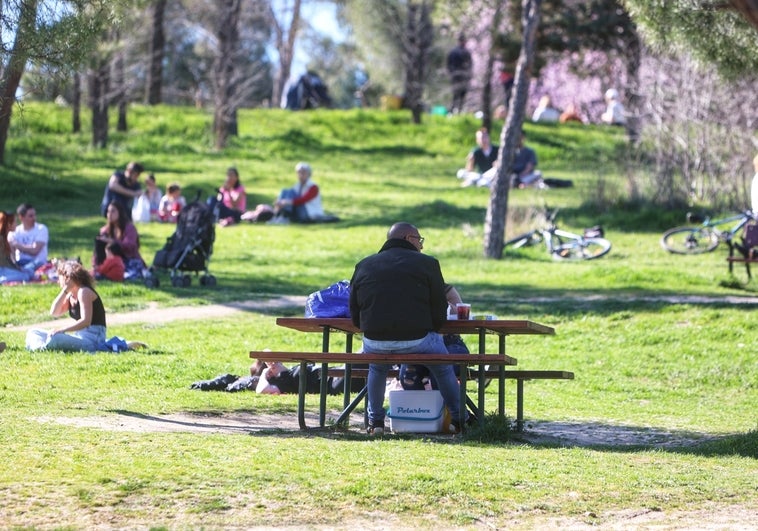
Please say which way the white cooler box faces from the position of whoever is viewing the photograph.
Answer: facing the viewer

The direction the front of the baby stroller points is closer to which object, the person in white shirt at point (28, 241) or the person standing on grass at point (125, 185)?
the person in white shirt

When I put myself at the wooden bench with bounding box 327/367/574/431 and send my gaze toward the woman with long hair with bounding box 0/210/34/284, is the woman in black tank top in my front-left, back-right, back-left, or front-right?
front-left

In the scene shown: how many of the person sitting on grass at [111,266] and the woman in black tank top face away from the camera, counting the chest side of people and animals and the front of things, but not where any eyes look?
0

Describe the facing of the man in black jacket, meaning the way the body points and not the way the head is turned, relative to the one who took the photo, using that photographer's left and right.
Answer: facing away from the viewer

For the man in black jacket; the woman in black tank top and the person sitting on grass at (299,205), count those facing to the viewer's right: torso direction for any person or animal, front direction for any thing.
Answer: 0

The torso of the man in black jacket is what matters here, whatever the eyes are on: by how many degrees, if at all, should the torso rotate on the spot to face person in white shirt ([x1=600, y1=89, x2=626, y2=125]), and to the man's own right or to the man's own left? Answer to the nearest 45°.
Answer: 0° — they already face them

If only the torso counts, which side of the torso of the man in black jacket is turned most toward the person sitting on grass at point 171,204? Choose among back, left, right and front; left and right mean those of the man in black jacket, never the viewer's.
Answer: front

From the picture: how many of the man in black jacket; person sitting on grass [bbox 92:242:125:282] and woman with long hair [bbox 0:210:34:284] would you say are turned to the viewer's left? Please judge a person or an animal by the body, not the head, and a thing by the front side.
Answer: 1

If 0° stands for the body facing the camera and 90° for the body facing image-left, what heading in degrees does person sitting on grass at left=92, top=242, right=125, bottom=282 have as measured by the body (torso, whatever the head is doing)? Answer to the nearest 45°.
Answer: approximately 90°

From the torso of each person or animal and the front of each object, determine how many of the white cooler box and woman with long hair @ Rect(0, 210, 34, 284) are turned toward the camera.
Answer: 1

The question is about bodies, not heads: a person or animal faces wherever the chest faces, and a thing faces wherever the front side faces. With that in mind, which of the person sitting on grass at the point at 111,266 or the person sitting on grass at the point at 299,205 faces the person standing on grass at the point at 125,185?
the person sitting on grass at the point at 299,205

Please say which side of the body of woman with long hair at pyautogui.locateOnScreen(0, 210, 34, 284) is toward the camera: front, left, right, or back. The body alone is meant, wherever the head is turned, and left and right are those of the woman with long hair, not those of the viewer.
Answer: right

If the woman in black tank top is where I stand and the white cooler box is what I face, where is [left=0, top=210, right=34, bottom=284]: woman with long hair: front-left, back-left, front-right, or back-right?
back-left

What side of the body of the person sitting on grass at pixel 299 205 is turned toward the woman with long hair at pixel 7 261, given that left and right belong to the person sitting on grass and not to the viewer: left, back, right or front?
front
